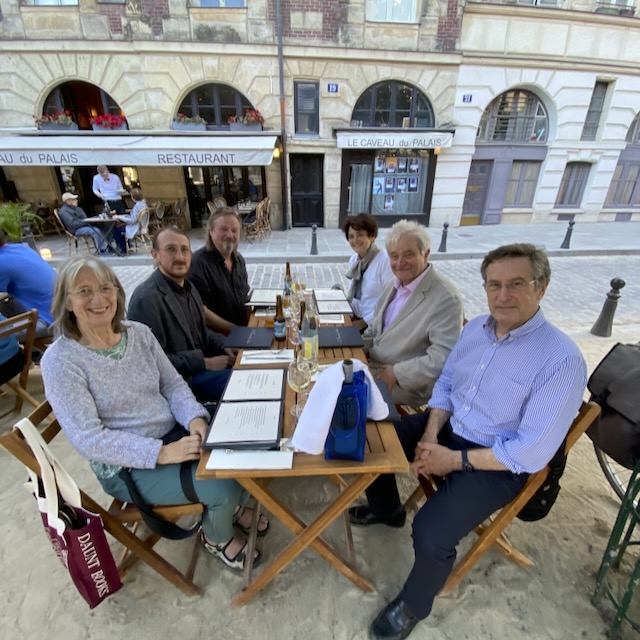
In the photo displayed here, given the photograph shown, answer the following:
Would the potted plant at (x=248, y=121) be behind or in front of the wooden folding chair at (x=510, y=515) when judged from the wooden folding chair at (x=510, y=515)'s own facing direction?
in front

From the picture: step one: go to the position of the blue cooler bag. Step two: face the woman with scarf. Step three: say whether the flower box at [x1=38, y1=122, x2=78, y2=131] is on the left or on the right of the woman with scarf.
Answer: left

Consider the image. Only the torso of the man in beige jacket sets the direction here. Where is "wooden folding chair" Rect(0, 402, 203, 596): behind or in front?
in front

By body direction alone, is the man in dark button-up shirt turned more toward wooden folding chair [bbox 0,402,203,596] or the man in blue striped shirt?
the man in blue striped shirt

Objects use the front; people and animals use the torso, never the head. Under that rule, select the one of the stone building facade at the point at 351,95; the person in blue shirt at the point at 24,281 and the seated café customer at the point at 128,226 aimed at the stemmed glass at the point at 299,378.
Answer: the stone building facade

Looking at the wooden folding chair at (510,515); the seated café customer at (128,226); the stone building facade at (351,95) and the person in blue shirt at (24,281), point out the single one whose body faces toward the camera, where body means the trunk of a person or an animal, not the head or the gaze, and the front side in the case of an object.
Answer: the stone building facade

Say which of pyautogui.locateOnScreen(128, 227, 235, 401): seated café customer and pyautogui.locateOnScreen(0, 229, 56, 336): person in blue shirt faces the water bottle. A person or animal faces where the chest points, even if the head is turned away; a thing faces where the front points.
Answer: the seated café customer

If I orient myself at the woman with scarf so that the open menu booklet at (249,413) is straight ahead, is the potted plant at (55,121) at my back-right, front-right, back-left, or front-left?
back-right

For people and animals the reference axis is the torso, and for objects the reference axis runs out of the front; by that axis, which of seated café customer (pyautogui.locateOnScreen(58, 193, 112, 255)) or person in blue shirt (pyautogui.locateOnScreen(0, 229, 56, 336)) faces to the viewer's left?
the person in blue shirt

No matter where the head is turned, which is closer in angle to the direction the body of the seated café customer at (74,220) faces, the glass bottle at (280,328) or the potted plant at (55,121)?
the glass bottle

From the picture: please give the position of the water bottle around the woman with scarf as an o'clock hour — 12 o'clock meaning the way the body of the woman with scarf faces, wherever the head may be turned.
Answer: The water bottle is roughly at 11 o'clock from the woman with scarf.
